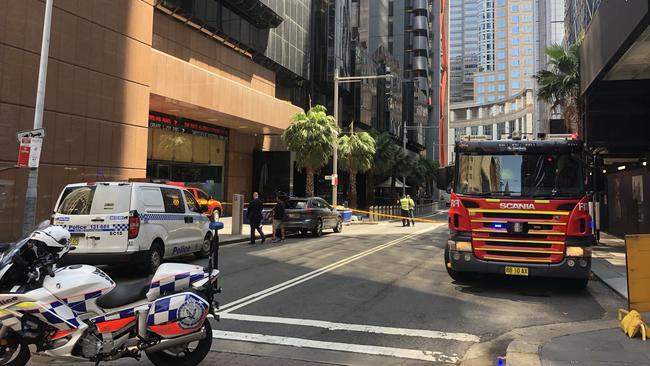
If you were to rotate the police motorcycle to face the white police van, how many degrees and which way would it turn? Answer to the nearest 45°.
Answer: approximately 90° to its right

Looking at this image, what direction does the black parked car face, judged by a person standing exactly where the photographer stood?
facing away from the viewer and to the right of the viewer

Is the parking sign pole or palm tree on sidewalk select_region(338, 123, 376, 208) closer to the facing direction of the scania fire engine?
the parking sign pole

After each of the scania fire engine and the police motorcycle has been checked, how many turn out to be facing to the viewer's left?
1

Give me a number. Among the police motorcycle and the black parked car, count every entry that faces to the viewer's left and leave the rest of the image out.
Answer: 1

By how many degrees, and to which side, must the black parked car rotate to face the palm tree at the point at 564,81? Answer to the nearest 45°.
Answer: approximately 45° to its right

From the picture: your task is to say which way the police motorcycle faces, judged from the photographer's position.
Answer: facing to the left of the viewer
